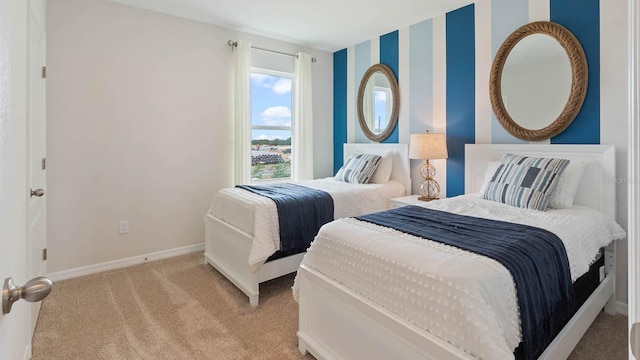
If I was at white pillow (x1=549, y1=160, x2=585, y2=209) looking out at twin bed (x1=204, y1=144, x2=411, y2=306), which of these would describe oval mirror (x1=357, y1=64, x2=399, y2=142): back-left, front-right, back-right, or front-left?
front-right

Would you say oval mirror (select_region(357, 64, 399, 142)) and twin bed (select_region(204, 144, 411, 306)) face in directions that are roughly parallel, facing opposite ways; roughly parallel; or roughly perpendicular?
roughly parallel

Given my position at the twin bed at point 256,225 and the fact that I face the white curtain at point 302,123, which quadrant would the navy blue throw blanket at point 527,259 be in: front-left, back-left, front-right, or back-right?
back-right

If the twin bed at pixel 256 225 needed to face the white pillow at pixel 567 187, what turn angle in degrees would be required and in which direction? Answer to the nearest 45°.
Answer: approximately 135° to its left

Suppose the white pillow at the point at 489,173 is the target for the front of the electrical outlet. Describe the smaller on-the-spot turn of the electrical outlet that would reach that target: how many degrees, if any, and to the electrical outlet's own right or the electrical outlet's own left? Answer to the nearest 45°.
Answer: approximately 45° to the electrical outlet's own left

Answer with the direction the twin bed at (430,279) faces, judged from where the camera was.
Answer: facing the viewer and to the left of the viewer

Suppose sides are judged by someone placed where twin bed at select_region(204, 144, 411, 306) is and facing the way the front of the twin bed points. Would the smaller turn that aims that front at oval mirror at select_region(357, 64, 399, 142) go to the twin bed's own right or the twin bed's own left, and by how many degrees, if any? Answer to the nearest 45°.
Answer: approximately 180°

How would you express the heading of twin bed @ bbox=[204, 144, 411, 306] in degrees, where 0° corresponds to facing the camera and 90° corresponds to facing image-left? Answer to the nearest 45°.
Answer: approximately 45°

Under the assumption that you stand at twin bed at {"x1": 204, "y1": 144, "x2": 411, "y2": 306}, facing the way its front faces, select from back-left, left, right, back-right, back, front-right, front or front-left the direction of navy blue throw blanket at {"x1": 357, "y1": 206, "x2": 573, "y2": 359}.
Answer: left
